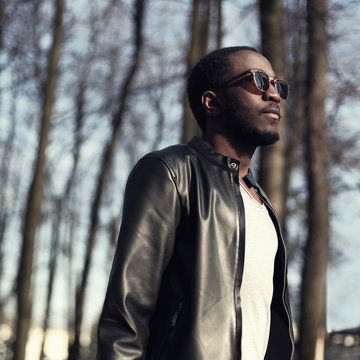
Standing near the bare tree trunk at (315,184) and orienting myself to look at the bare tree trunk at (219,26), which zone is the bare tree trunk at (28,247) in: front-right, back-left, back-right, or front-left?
front-left

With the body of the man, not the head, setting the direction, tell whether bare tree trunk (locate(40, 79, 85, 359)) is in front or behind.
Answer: behind

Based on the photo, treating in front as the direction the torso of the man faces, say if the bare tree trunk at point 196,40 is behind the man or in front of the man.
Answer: behind

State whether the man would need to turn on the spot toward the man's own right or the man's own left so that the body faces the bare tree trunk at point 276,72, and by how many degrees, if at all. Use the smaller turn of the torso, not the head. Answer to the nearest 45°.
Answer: approximately 135° to the man's own left

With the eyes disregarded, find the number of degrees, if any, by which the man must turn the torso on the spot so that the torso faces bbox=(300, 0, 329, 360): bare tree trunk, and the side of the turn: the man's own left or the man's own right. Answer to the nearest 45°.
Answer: approximately 135° to the man's own left

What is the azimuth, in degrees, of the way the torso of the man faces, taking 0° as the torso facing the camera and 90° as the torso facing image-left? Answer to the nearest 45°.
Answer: approximately 315°

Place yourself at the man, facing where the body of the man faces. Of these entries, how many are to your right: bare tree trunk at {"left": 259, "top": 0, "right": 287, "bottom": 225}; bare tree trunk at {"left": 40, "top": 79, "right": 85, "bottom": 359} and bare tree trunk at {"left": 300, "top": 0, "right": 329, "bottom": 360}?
0

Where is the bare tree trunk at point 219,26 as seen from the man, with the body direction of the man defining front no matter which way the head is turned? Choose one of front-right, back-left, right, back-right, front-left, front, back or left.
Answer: back-left

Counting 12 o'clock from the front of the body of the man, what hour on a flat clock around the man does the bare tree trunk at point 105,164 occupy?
The bare tree trunk is roughly at 7 o'clock from the man.

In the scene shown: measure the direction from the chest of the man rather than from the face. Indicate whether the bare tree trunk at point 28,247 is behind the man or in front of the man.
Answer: behind
